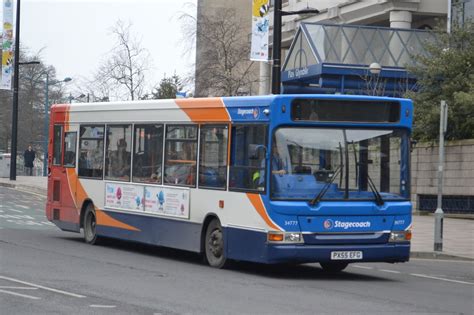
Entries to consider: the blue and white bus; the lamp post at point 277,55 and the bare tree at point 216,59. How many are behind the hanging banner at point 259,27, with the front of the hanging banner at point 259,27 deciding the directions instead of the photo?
1

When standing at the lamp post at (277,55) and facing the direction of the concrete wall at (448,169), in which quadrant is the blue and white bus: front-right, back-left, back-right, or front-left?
back-right

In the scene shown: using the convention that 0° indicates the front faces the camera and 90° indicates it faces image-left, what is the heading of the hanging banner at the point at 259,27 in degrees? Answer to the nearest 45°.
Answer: approximately 0°

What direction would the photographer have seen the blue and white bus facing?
facing the viewer and to the right of the viewer

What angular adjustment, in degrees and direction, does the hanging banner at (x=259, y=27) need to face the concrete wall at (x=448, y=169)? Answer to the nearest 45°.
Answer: approximately 135° to its left

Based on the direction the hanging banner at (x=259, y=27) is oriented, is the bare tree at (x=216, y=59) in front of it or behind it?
behind

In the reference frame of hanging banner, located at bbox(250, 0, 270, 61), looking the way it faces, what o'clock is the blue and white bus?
The blue and white bus is roughly at 12 o'clock from the hanging banner.

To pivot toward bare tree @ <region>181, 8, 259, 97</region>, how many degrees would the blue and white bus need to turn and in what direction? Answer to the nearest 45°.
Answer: approximately 135° to its left

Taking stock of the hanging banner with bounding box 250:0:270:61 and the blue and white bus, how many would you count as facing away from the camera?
0

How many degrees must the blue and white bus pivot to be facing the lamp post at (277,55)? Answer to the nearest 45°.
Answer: approximately 135° to its left
